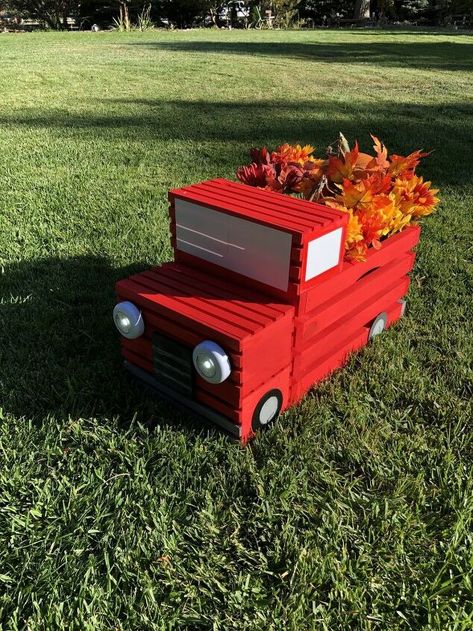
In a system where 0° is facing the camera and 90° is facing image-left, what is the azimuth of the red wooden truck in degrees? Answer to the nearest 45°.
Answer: approximately 45°

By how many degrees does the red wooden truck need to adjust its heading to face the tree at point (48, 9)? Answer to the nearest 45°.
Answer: approximately 135° to its right
